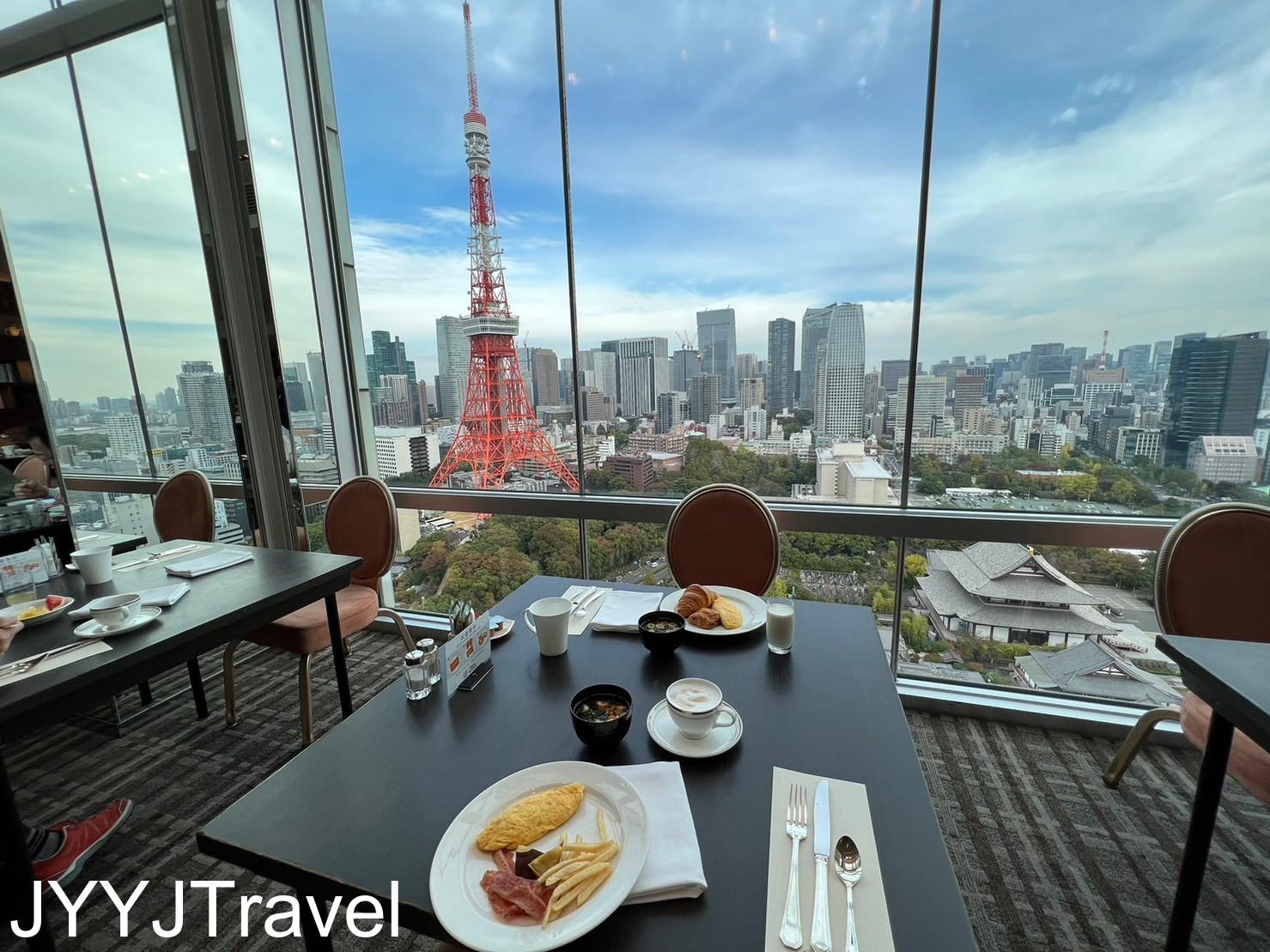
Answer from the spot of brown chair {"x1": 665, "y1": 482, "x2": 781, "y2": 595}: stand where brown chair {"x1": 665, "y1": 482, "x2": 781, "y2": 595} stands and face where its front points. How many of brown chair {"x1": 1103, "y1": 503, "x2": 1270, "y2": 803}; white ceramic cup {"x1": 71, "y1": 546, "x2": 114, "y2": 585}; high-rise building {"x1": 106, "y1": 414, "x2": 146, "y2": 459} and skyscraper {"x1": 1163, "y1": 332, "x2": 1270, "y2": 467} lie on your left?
2

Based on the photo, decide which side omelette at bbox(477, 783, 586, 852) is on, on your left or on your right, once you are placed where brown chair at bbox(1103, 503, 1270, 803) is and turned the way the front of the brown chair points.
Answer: on your right

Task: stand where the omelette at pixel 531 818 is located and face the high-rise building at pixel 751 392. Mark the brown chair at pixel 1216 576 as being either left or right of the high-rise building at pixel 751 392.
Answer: right

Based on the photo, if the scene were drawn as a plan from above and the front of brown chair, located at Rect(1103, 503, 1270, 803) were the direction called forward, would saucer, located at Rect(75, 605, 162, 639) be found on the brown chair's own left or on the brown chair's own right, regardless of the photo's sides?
on the brown chair's own right

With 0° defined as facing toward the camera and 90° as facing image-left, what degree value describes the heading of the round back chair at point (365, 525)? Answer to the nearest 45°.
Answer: approximately 45°

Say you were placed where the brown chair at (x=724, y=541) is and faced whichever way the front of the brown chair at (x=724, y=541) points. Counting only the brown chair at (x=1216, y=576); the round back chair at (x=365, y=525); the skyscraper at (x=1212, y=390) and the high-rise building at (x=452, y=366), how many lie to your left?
2

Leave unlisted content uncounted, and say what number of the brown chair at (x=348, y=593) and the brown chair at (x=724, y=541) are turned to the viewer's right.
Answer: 0

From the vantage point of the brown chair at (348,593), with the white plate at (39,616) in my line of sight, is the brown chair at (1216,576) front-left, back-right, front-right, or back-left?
back-left

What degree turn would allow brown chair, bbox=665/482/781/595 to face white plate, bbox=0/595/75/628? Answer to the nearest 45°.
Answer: approximately 90° to its right

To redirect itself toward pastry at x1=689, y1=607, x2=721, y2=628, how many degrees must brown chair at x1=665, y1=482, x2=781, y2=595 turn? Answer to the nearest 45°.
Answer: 0° — it already faces it
